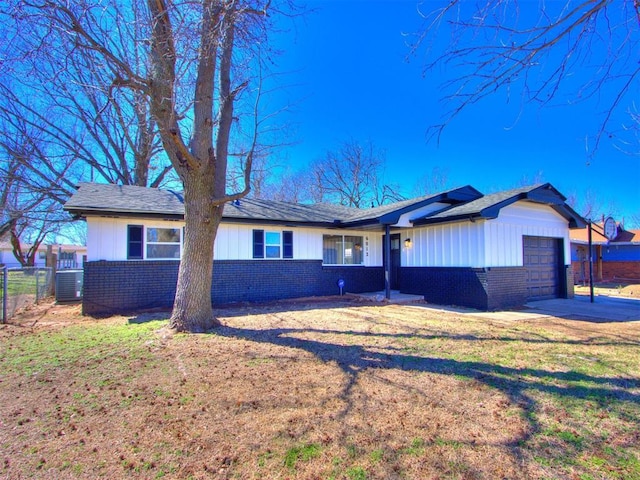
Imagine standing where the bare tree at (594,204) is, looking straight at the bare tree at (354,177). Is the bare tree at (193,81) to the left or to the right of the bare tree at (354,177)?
left

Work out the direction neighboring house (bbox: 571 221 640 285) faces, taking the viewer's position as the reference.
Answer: facing the viewer

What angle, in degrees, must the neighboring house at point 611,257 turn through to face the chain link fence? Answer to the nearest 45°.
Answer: approximately 45° to its right

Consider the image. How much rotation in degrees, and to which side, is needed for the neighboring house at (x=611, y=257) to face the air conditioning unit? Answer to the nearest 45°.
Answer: approximately 45° to its right

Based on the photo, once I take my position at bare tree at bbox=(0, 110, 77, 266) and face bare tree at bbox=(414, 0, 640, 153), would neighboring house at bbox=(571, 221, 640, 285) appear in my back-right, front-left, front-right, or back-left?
front-left

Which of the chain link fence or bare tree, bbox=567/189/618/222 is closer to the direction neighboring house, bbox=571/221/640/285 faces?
the chain link fence

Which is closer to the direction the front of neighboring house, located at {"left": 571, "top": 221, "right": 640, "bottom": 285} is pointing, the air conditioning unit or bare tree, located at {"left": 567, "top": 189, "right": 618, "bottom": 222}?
the air conditioning unit

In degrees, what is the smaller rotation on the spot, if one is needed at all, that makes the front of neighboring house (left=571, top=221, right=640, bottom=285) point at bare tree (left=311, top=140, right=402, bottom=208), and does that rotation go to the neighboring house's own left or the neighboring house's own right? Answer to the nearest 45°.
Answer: approximately 90° to the neighboring house's own right

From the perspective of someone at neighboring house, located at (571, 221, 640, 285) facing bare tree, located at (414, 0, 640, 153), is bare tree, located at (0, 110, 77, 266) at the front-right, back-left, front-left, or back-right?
front-right

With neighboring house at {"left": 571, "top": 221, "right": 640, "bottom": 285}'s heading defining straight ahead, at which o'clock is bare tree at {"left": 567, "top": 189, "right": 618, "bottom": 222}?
The bare tree is roughly at 6 o'clock from the neighboring house.

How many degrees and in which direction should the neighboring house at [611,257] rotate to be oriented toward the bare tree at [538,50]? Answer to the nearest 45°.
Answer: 0° — it already faces it

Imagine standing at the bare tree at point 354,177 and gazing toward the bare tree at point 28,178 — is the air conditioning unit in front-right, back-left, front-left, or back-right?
front-left

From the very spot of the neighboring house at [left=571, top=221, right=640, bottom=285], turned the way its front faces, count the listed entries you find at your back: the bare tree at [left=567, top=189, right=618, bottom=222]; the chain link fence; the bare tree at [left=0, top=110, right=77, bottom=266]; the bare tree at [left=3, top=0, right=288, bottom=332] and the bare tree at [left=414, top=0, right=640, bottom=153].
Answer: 1
